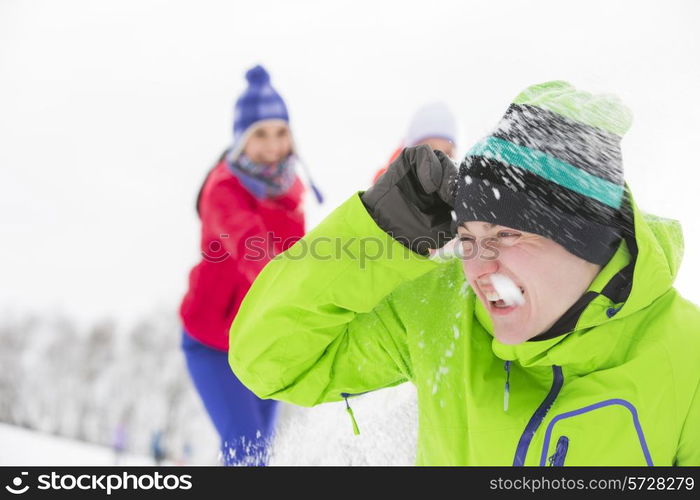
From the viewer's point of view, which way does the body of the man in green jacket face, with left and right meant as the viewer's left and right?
facing the viewer and to the left of the viewer

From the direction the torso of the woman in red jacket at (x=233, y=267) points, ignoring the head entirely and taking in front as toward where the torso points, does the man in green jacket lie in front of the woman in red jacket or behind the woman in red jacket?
in front

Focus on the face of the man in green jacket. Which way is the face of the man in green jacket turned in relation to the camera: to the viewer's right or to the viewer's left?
to the viewer's left

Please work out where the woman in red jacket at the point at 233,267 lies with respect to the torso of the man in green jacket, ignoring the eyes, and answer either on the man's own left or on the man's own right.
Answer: on the man's own right

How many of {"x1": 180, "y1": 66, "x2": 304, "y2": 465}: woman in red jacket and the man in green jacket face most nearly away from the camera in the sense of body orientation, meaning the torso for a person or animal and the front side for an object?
0
